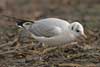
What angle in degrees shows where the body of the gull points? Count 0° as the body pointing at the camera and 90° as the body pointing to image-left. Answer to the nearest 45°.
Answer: approximately 270°
